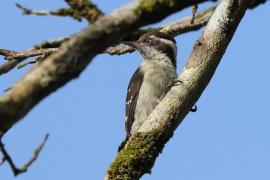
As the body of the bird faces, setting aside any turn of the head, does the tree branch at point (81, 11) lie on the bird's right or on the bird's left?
on the bird's right

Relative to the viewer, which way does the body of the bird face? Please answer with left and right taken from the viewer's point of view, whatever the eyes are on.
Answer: facing the viewer and to the right of the viewer

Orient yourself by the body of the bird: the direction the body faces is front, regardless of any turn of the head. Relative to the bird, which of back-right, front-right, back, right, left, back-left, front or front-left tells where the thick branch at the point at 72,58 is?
front-right
